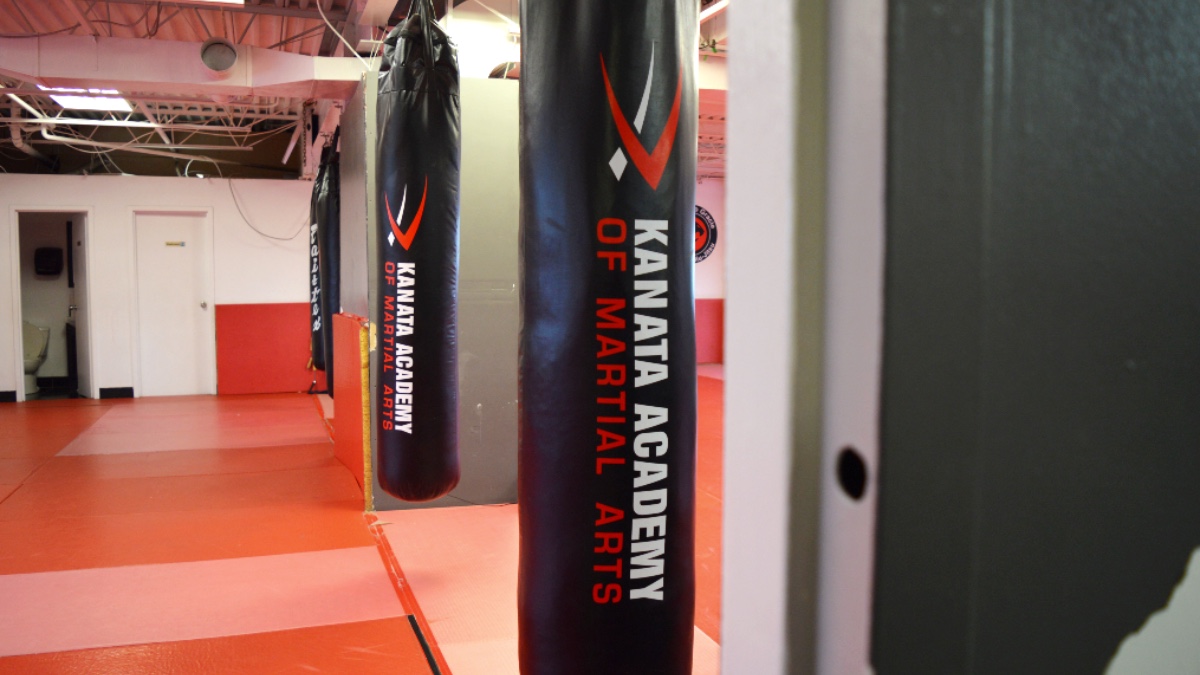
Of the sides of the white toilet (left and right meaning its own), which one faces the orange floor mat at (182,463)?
front

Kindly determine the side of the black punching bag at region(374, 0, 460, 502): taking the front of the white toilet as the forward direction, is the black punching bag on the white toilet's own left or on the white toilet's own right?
on the white toilet's own right

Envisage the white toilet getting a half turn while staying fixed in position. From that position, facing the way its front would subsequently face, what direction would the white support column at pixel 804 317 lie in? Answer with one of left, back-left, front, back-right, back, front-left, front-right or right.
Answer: back-right

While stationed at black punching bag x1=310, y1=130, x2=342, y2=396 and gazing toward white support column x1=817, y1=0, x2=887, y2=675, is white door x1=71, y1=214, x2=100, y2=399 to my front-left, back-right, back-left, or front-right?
back-right
